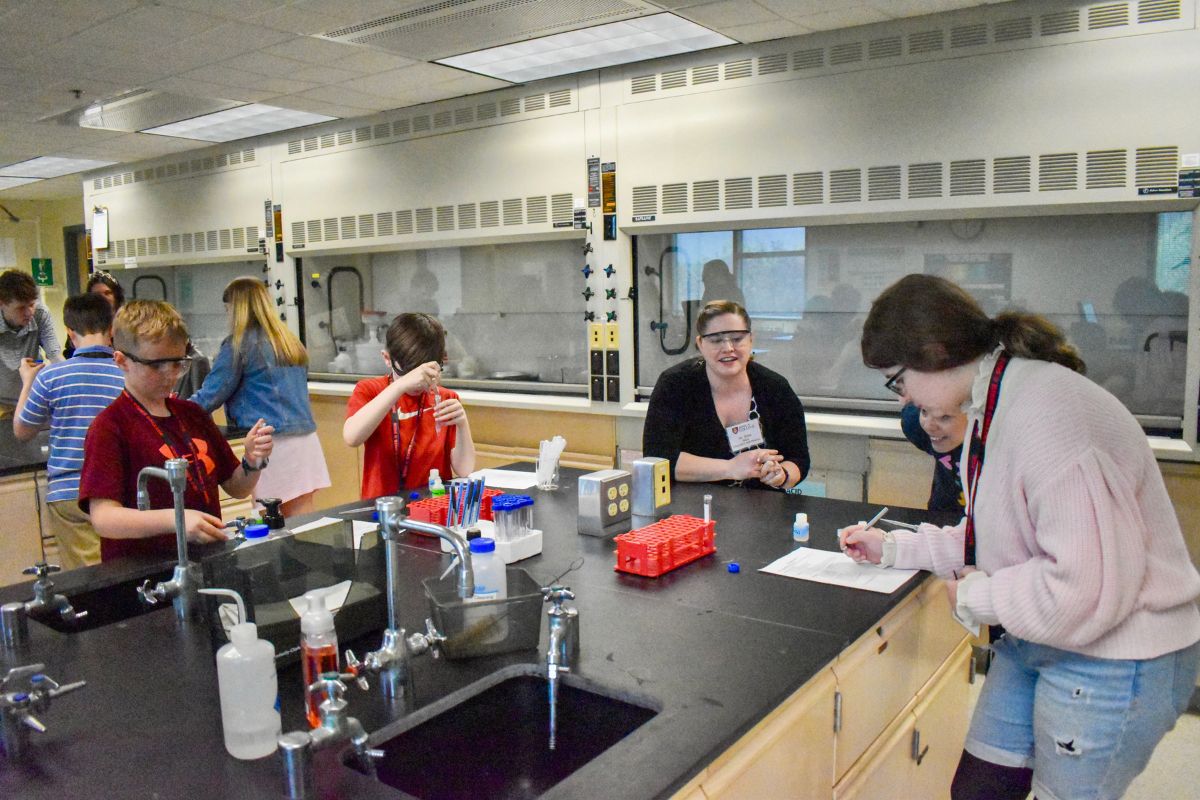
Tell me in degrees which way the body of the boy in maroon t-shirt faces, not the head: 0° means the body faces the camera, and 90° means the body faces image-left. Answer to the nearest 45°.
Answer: approximately 315°

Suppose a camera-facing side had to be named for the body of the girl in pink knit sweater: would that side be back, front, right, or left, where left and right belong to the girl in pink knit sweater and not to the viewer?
left

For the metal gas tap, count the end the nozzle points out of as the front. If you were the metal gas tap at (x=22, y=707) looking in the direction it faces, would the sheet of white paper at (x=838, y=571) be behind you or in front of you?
in front

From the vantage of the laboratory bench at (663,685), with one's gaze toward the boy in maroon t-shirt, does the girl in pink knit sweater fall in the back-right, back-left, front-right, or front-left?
back-right

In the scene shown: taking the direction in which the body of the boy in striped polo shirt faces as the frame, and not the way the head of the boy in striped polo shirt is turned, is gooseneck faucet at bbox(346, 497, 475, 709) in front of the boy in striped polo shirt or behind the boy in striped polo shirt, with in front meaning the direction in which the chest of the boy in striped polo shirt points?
behind

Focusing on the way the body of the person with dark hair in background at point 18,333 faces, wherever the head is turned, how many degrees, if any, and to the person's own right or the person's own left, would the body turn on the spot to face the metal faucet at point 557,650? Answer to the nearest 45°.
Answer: approximately 45° to the person's own right

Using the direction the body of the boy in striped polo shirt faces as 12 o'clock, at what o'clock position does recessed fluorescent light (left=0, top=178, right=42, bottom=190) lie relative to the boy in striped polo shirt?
The recessed fluorescent light is roughly at 12 o'clock from the boy in striped polo shirt.

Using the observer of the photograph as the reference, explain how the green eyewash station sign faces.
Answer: facing the viewer

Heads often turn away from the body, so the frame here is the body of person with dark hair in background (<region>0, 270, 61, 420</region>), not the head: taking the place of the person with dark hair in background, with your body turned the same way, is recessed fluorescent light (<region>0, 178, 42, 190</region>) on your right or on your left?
on your left

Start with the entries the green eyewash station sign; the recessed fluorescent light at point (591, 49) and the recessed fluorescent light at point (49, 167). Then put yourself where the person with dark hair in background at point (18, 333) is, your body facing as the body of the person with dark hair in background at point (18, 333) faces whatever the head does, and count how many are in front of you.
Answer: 1

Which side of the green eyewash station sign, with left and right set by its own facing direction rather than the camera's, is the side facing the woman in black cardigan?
front

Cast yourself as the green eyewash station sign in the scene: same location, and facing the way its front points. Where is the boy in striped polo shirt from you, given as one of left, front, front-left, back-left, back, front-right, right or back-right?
front

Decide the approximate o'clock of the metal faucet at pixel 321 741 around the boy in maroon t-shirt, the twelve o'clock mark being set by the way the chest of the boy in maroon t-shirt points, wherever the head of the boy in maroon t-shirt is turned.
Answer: The metal faucet is roughly at 1 o'clock from the boy in maroon t-shirt.

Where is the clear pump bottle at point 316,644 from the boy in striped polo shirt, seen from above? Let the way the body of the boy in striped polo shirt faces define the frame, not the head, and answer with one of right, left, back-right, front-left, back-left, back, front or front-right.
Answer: back
